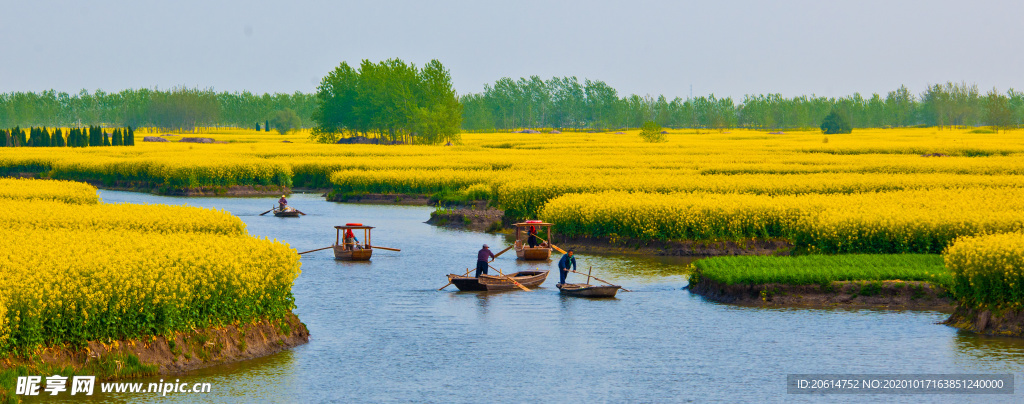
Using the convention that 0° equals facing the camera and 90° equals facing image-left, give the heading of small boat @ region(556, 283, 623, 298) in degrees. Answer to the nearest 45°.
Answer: approximately 270°
